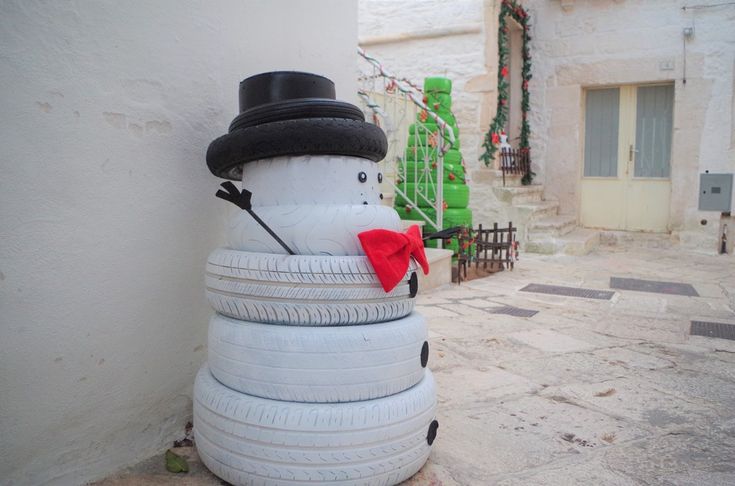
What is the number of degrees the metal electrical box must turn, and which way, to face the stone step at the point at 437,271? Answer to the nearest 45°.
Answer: approximately 45° to its right

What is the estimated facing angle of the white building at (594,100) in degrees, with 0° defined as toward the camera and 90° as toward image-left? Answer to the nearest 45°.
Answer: approximately 0°

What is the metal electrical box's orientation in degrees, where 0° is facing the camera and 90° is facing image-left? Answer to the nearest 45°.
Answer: approximately 0°

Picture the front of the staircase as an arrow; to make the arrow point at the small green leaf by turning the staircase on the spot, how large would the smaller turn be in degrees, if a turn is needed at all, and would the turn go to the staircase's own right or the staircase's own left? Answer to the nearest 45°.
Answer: approximately 45° to the staircase's own right

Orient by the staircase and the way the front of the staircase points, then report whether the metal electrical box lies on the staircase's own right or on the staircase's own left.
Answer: on the staircase's own left

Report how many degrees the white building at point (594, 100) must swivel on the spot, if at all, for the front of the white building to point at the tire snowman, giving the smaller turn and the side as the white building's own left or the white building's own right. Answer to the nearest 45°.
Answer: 0° — it already faces it
